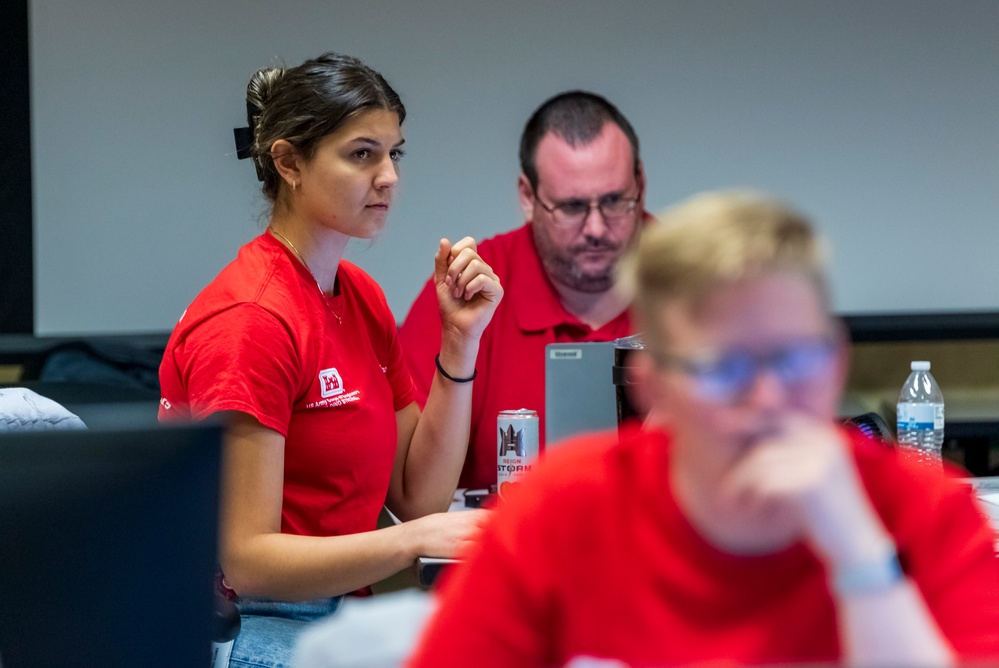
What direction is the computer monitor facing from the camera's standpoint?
away from the camera

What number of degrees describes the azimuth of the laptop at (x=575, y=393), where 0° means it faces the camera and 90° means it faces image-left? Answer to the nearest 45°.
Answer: approximately 180°

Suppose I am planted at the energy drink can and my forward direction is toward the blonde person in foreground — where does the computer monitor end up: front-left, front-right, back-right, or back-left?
front-right

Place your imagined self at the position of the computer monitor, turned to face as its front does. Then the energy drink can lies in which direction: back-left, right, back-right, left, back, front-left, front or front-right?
front-right

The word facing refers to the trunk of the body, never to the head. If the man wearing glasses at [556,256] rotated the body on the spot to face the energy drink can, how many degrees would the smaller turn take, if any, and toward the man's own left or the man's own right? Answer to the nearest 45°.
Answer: approximately 45° to the man's own right

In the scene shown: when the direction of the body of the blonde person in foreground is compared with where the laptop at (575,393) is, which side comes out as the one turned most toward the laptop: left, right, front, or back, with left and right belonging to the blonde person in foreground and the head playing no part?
back

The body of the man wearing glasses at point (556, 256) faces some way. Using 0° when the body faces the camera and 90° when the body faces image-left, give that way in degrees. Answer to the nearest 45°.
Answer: approximately 315°

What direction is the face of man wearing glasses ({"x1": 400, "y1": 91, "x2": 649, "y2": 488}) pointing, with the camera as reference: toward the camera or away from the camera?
toward the camera

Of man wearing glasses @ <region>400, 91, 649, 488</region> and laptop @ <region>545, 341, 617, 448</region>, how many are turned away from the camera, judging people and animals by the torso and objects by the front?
1

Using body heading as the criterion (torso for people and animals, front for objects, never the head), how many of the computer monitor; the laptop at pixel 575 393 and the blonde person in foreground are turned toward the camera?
1

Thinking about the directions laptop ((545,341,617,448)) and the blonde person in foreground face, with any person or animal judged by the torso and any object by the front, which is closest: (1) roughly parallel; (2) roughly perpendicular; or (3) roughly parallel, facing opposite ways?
roughly parallel, facing opposite ways

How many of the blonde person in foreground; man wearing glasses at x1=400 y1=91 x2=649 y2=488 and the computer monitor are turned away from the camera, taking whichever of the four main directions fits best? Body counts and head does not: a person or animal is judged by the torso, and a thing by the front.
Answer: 1

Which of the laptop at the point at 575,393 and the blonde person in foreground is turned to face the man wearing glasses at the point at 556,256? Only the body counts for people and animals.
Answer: the laptop

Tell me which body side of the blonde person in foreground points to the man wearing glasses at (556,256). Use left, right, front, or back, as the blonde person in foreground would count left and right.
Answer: back

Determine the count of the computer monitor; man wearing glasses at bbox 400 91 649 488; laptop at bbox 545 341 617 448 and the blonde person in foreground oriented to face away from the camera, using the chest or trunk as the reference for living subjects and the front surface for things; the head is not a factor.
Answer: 2
